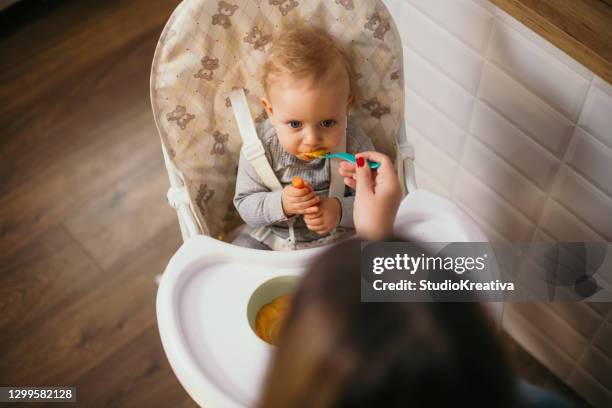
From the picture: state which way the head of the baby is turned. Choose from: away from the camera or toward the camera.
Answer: toward the camera

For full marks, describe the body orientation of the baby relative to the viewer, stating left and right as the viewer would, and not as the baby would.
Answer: facing the viewer
